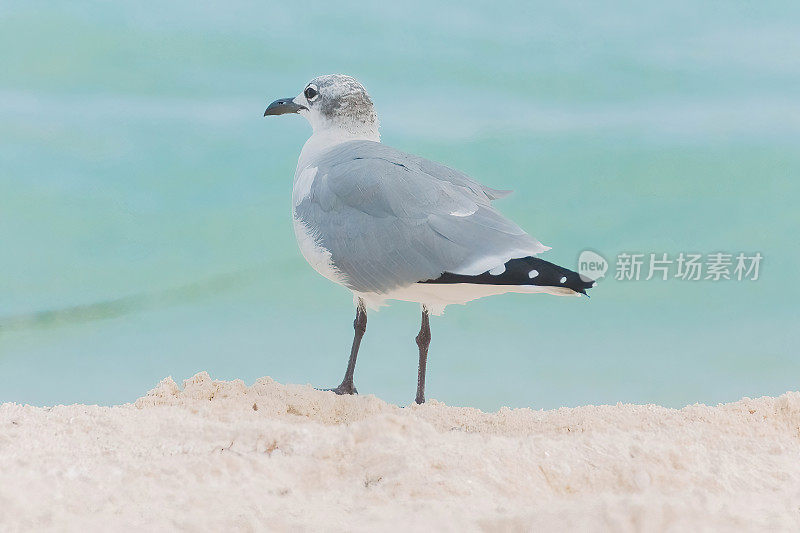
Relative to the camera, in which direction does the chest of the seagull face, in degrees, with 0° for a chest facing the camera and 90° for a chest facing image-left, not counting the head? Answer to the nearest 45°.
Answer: approximately 90°
